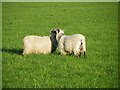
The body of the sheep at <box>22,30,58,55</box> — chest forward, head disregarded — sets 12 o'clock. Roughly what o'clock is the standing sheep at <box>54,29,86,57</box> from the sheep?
The standing sheep is roughly at 1 o'clock from the sheep.

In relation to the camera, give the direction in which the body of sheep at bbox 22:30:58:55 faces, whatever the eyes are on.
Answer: to the viewer's right
